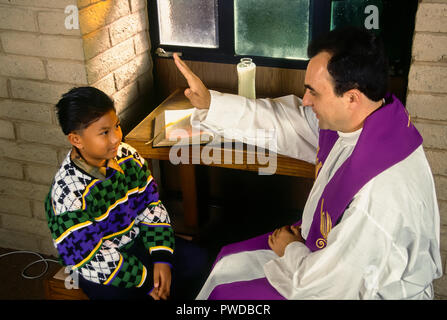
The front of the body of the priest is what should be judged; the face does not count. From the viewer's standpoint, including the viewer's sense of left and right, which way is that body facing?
facing to the left of the viewer

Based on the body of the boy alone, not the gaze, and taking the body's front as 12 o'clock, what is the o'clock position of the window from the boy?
The window is roughly at 9 o'clock from the boy.

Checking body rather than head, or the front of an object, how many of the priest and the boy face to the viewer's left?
1

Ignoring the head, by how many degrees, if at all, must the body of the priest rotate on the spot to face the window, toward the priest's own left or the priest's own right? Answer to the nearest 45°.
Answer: approximately 90° to the priest's own right

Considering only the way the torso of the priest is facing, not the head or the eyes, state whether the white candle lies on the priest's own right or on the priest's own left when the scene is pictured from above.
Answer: on the priest's own right

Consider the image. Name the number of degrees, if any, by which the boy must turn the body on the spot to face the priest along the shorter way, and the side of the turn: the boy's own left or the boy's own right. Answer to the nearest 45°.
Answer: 0° — they already face them

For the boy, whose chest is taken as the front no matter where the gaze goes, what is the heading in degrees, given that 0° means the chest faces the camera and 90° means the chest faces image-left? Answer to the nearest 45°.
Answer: approximately 315°

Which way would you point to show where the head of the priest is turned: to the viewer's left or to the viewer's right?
to the viewer's left

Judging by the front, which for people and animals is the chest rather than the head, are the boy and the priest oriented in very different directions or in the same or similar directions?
very different directions
